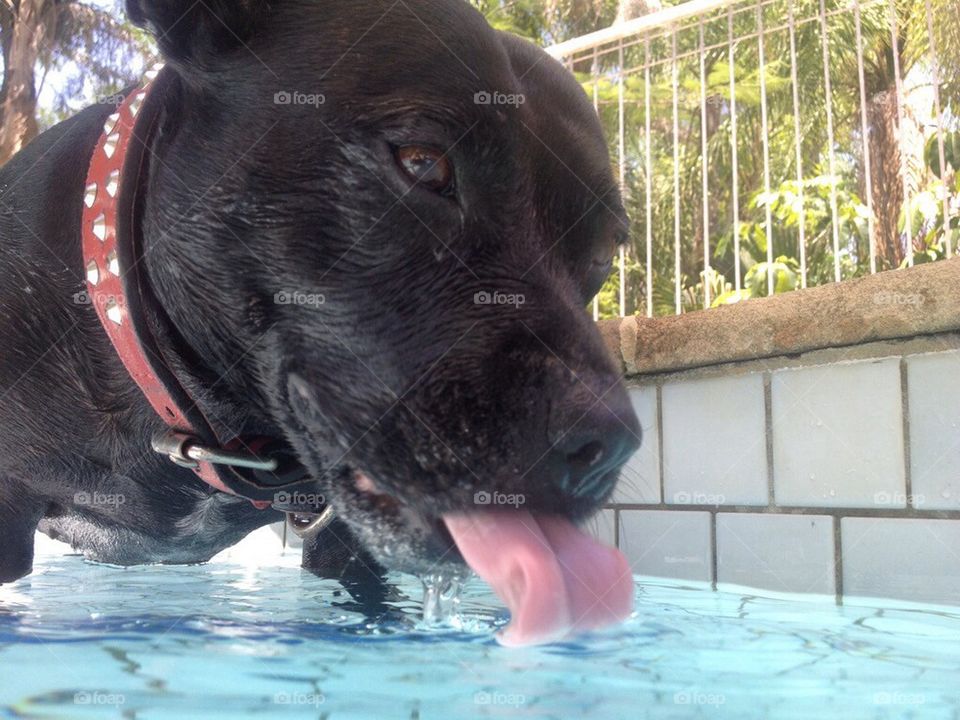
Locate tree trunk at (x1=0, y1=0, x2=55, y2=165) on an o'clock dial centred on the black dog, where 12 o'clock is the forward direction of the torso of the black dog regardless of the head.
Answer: The tree trunk is roughly at 7 o'clock from the black dog.

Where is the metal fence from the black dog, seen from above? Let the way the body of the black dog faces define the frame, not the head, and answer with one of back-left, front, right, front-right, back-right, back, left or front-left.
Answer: left

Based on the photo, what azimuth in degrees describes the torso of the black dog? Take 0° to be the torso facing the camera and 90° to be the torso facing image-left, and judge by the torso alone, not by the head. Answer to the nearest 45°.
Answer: approximately 315°
